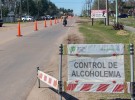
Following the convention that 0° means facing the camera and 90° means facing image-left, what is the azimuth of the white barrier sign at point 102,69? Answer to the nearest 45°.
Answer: approximately 0°

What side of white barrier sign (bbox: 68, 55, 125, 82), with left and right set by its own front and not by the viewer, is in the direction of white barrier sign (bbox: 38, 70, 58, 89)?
right

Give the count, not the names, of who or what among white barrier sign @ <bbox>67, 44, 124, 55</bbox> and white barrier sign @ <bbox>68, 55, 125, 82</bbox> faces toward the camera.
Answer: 2

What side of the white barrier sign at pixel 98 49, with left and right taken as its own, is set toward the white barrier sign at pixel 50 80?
right

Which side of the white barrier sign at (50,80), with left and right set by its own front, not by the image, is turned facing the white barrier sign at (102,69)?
left
